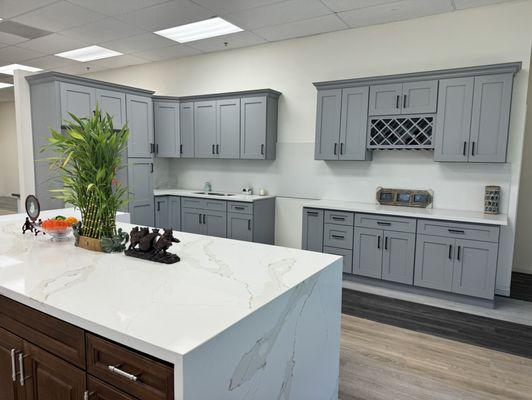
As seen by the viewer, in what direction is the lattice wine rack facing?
toward the camera

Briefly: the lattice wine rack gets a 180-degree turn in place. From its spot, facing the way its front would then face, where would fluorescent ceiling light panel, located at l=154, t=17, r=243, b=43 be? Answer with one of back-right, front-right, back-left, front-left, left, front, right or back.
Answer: left

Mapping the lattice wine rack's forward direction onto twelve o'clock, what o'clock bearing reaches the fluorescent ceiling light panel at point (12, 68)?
The fluorescent ceiling light panel is roughly at 3 o'clock from the lattice wine rack.

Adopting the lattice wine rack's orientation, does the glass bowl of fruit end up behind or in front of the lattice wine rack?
in front

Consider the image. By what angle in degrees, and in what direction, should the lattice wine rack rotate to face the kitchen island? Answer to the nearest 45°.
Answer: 0° — it already faces it

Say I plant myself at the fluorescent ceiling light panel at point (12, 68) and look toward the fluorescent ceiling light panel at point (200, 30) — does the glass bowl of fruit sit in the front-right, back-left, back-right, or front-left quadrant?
front-right

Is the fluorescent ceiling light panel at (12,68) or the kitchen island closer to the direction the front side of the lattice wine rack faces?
the kitchen island

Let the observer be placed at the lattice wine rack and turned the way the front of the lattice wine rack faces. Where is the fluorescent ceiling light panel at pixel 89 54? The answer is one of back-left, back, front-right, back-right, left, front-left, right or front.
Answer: right

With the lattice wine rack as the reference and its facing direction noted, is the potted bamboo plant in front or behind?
in front
